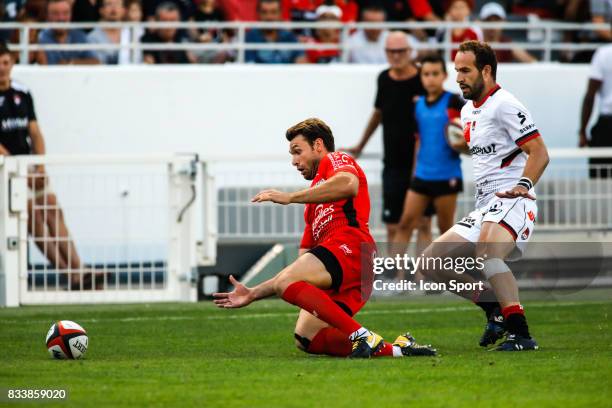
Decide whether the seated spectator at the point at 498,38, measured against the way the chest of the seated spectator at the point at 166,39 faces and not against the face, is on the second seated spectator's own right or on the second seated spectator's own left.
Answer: on the second seated spectator's own left

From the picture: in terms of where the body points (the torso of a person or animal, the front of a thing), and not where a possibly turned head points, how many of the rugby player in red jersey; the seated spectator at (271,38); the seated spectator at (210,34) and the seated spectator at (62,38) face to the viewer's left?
1

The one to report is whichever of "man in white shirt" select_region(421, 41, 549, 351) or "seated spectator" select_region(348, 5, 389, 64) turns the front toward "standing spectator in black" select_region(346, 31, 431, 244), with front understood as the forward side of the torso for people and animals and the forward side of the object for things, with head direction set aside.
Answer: the seated spectator

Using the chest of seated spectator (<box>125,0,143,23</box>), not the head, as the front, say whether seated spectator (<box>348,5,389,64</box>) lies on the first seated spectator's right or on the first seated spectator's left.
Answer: on the first seated spectator's left

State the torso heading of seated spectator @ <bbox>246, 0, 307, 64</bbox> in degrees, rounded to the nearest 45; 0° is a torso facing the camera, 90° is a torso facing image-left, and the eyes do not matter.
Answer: approximately 0°

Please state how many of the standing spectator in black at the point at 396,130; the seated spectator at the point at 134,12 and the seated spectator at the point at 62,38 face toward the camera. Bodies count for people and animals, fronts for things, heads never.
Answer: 3

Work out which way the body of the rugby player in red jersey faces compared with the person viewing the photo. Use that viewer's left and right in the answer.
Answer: facing to the left of the viewer

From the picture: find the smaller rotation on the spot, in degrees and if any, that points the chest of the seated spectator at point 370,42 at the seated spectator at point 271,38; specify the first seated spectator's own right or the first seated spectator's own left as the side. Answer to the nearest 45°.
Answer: approximately 90° to the first seated spectator's own right

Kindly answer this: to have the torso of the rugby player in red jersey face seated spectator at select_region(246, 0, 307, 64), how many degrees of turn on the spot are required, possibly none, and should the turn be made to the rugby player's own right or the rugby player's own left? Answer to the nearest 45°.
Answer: approximately 90° to the rugby player's own right

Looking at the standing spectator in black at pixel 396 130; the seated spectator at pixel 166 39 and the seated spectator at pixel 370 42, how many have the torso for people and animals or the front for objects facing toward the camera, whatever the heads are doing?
3

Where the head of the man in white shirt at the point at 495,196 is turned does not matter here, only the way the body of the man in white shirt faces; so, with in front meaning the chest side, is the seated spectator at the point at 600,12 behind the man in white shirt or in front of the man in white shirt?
behind

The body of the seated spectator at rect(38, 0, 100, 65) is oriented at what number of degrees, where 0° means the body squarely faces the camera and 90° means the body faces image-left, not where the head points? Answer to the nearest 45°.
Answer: approximately 0°

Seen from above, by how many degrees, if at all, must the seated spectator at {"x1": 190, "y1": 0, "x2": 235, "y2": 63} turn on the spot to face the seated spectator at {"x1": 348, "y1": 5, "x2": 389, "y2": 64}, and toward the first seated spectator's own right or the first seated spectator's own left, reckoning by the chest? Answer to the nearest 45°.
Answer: approximately 90° to the first seated spectator's own left

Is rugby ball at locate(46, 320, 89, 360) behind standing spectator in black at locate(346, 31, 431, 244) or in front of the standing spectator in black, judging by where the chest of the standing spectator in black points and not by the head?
in front
